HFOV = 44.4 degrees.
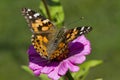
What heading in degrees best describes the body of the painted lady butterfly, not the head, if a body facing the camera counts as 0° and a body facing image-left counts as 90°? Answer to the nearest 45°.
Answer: approximately 225°

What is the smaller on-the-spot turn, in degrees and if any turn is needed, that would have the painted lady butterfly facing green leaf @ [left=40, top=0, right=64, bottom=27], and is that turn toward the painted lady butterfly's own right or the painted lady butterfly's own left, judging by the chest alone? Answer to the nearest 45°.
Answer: approximately 45° to the painted lady butterfly's own left
